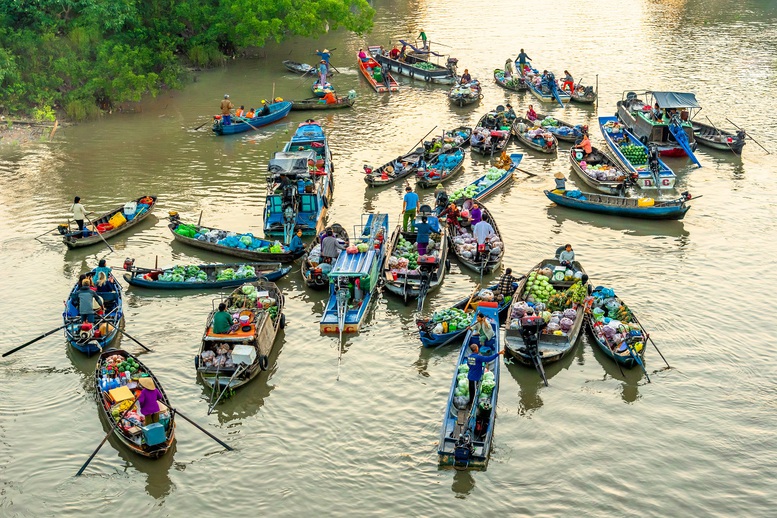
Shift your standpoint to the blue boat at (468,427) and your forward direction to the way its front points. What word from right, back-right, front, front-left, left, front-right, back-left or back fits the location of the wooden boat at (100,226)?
front-left

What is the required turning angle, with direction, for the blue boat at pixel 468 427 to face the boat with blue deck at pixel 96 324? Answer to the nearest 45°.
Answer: approximately 90° to its left

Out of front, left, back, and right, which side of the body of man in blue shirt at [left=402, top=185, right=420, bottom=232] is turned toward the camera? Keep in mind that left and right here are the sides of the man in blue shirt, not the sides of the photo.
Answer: back

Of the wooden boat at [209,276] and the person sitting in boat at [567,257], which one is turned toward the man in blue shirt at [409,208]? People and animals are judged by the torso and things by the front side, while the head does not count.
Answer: the wooden boat

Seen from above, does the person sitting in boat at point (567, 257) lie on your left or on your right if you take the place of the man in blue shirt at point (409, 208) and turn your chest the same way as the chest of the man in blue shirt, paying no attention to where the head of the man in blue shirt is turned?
on your right

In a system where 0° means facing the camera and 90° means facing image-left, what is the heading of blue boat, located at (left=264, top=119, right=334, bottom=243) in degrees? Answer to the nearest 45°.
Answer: approximately 180°

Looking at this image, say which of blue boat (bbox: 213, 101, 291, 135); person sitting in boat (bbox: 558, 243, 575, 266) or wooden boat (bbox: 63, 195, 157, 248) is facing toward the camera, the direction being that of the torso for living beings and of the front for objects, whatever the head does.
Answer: the person sitting in boat

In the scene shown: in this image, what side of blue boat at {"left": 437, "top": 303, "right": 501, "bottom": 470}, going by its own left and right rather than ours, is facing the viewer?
back

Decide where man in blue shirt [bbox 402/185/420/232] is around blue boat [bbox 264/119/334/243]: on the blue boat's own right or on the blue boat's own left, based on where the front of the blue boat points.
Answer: on the blue boat's own right

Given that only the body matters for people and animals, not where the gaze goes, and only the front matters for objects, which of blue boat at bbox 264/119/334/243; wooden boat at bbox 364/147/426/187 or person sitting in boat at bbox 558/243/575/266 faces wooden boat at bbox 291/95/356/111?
the blue boat

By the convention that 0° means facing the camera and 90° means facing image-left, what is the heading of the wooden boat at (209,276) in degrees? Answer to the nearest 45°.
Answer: approximately 270°

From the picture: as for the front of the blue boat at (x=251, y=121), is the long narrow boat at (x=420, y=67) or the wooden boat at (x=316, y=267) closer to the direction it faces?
the long narrow boat

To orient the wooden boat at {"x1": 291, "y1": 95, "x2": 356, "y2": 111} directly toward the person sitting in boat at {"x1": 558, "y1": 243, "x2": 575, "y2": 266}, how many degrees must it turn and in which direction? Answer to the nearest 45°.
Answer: approximately 90° to its right

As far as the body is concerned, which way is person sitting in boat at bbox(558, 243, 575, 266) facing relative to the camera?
toward the camera

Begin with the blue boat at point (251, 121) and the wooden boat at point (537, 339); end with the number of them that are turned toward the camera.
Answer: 0
